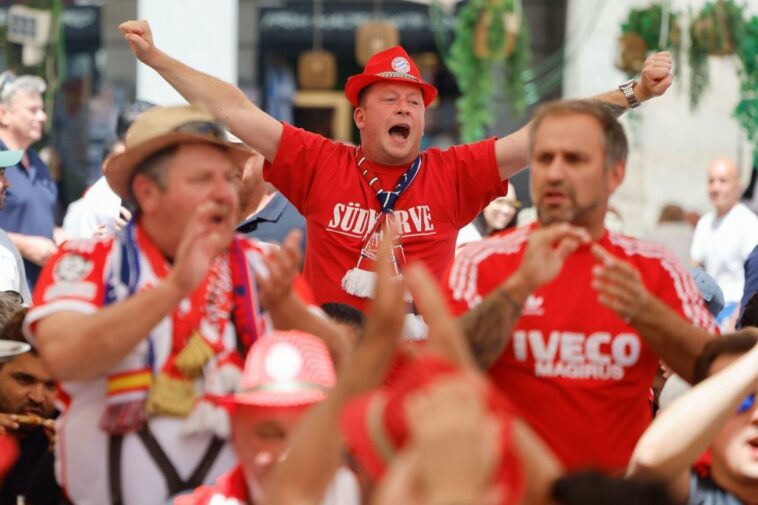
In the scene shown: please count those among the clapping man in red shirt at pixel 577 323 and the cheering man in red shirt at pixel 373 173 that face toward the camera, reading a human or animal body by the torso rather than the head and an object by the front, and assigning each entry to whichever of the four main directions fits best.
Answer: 2

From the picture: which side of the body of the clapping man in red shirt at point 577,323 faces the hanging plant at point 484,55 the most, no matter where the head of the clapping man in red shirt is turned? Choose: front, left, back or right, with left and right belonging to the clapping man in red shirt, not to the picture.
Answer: back

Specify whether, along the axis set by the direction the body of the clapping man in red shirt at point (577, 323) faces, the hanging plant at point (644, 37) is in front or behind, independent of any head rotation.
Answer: behind

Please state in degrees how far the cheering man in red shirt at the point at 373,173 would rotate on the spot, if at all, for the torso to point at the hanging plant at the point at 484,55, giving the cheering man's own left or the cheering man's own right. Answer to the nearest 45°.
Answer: approximately 180°

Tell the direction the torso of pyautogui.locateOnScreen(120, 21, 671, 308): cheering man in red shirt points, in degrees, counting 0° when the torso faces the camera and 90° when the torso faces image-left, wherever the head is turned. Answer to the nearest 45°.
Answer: approximately 0°

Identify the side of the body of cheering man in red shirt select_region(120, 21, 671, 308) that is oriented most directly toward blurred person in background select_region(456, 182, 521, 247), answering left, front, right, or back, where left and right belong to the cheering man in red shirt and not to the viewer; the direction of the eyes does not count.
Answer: back

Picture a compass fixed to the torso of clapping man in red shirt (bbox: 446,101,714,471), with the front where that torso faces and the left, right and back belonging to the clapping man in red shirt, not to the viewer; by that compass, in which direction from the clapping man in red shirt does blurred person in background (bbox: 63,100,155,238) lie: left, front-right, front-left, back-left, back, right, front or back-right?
back-right
